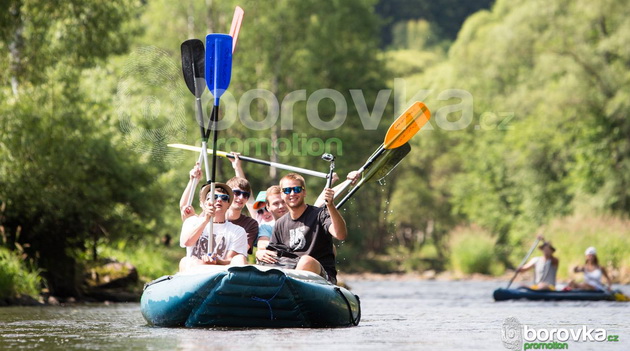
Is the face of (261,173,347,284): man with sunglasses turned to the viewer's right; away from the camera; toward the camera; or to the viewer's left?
toward the camera

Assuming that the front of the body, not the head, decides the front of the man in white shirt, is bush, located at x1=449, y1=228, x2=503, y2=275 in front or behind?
behind

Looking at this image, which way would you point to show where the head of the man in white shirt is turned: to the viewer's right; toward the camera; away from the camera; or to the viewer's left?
toward the camera

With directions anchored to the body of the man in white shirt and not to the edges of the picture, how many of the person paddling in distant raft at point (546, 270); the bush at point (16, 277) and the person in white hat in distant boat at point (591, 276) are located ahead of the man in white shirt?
0

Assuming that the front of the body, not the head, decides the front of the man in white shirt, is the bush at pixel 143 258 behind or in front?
behind

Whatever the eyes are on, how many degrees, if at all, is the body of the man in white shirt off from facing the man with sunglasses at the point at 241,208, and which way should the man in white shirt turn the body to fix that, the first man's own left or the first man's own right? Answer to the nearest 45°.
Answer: approximately 135° to the first man's own left

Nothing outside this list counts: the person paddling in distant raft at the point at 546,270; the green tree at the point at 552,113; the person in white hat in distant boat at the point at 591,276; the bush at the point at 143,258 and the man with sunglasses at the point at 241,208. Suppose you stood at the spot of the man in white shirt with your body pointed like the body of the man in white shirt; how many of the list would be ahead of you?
0

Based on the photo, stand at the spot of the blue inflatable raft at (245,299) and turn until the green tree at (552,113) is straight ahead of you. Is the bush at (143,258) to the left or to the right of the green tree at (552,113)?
left

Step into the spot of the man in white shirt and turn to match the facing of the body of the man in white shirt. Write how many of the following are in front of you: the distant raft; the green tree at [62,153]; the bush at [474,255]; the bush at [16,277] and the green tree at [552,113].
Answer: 0

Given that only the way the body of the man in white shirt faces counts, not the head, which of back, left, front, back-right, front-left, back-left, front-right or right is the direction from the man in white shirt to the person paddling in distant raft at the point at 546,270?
back-left

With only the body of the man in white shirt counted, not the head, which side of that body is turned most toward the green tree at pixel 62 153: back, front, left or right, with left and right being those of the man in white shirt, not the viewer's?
back

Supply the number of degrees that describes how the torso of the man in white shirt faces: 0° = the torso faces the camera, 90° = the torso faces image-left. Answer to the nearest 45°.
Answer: approximately 0°

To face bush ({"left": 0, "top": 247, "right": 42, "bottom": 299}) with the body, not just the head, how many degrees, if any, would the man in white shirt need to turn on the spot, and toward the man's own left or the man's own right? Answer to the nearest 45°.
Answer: approximately 135° to the man's own right

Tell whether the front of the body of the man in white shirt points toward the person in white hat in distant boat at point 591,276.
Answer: no

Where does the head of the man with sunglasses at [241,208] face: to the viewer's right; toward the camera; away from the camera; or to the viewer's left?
toward the camera

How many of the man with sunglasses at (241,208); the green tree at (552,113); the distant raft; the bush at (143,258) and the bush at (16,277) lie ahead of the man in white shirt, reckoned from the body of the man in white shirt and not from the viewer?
0

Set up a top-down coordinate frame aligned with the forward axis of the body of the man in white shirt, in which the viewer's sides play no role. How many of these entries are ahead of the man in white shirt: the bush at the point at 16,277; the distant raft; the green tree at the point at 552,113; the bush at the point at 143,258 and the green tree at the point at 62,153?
0

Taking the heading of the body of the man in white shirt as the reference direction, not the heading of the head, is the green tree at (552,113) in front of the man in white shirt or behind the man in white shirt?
behind

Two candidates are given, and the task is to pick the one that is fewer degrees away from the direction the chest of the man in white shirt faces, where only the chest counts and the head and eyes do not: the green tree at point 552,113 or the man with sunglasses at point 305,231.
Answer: the man with sunglasses

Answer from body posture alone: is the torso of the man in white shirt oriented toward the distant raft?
no
